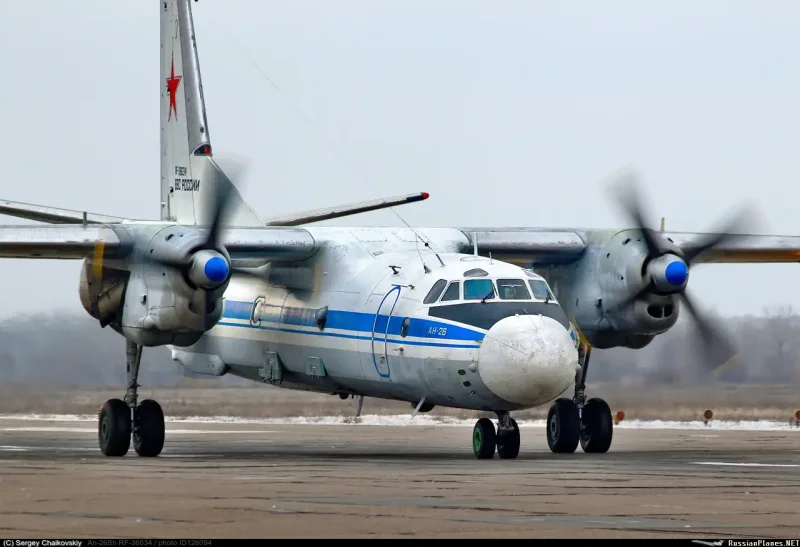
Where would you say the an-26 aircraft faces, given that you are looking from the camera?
facing the viewer and to the right of the viewer
